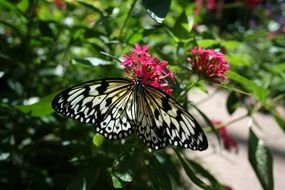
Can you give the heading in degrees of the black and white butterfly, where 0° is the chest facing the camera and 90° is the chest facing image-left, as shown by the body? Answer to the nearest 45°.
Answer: approximately 180°

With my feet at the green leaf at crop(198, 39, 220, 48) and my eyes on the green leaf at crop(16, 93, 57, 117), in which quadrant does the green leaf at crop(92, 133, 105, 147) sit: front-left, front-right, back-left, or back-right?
front-left

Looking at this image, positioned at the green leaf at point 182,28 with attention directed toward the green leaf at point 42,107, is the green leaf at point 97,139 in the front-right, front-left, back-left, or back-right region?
front-left
